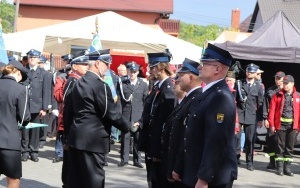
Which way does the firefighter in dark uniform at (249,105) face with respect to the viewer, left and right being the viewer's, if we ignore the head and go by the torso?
facing the viewer

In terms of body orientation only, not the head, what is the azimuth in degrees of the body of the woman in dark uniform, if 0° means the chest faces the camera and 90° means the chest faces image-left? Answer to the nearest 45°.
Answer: approximately 225°

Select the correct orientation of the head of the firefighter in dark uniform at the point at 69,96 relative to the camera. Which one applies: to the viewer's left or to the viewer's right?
to the viewer's right

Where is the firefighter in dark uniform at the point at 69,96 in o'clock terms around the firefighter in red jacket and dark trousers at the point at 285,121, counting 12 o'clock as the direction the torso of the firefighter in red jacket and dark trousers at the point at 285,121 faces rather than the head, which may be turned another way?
the firefighter in dark uniform at the point at 69,96 is roughly at 1 o'clock from the firefighter in red jacket and dark trousers at the point at 285,121.

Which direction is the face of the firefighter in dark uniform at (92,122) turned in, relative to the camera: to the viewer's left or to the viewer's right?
to the viewer's right

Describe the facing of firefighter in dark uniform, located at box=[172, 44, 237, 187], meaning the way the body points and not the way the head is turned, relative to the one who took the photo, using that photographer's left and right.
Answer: facing to the left of the viewer
